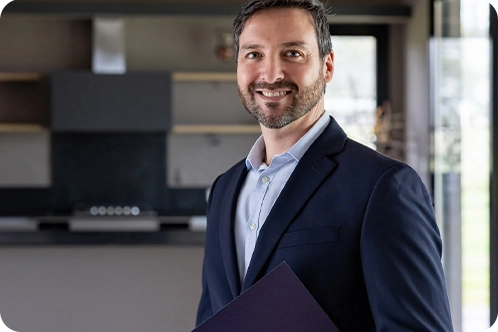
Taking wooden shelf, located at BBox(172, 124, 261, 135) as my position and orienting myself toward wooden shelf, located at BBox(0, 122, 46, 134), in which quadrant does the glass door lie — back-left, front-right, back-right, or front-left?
back-left

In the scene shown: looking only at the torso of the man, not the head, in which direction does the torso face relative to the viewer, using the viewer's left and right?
facing the viewer and to the left of the viewer

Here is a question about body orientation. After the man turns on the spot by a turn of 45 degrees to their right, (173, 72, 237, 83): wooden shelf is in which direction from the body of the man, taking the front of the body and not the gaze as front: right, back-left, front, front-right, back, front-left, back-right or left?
right

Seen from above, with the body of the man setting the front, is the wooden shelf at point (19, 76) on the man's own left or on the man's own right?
on the man's own right

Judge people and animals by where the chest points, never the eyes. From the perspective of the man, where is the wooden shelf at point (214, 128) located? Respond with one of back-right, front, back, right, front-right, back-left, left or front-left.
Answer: back-right
